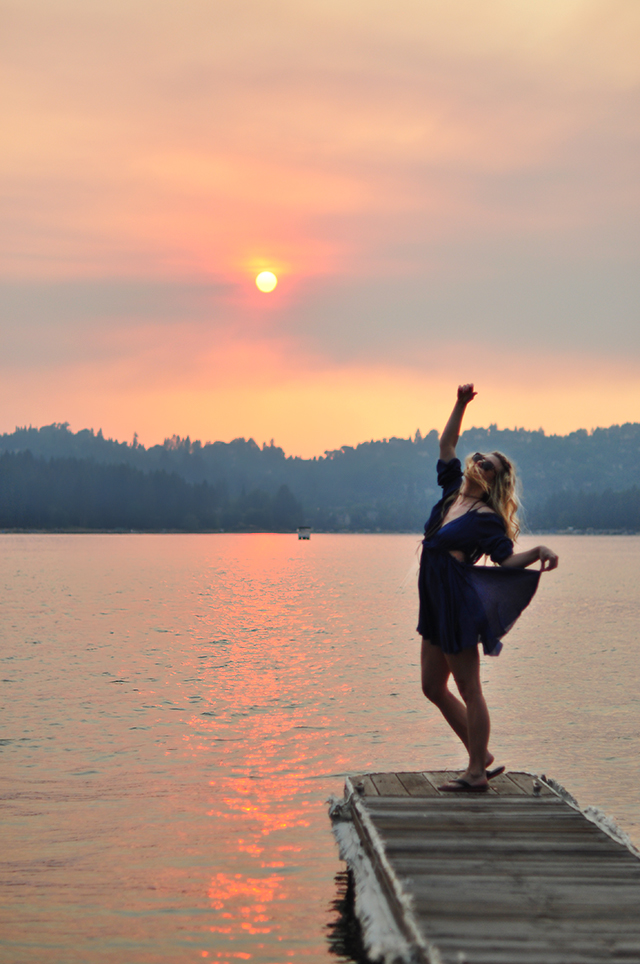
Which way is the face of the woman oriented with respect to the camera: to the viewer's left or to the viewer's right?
to the viewer's left

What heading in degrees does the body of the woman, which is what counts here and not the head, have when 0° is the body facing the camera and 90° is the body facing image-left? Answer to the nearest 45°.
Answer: approximately 45°
